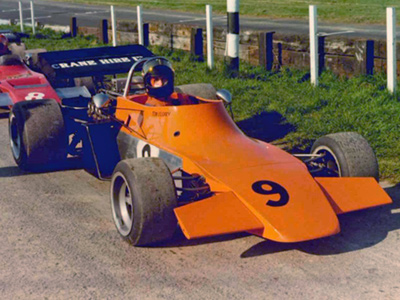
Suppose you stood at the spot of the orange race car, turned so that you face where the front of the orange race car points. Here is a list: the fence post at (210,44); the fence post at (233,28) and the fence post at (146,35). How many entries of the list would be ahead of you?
0

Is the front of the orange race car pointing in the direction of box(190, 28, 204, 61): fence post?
no

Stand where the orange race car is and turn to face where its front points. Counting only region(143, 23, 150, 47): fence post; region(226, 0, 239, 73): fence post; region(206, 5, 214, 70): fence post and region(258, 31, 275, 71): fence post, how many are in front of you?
0

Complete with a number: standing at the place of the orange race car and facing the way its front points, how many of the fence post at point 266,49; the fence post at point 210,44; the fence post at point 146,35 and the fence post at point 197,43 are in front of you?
0

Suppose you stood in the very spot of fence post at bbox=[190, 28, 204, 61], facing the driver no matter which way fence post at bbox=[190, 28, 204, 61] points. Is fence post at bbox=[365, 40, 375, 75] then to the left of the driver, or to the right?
left

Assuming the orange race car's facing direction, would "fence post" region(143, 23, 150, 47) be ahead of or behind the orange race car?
behind

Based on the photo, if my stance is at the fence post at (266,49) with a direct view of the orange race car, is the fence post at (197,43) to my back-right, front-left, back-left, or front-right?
back-right

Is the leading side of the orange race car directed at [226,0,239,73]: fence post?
no

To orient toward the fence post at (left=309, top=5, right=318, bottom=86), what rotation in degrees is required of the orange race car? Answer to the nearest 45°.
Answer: approximately 135° to its left

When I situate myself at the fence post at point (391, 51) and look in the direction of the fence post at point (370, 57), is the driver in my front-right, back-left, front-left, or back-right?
back-left

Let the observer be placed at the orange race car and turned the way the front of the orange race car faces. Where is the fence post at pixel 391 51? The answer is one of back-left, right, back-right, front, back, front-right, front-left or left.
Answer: left

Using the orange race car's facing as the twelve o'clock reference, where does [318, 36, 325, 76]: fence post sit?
The fence post is roughly at 8 o'clock from the orange race car.

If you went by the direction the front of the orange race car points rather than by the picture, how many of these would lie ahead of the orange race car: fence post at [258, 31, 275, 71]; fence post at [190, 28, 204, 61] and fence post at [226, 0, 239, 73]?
0

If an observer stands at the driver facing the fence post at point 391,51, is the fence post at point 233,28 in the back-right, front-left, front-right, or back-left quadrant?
front-left

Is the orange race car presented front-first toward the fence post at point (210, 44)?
no
